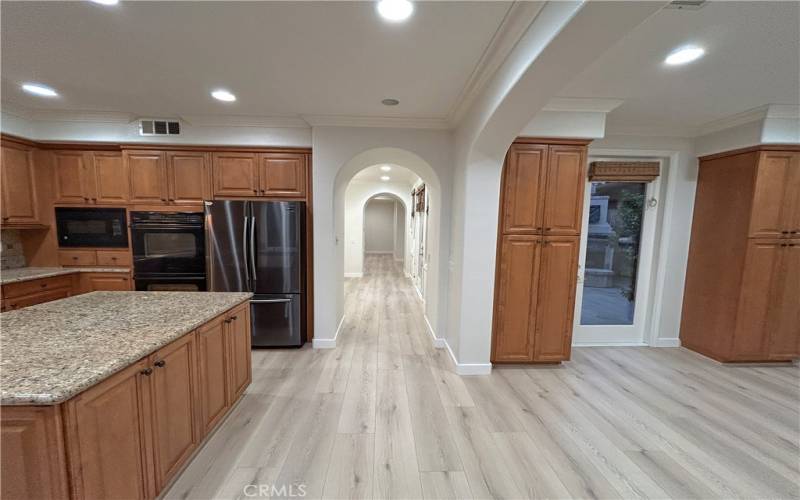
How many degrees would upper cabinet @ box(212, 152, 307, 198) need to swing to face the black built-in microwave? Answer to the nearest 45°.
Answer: approximately 135° to its right

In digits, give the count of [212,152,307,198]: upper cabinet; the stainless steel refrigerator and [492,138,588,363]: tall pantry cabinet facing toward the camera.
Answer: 3

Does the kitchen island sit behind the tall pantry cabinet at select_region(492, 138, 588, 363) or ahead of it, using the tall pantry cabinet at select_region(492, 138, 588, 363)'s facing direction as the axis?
ahead

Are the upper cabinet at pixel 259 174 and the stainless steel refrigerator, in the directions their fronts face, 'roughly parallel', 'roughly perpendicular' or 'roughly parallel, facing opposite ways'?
roughly parallel

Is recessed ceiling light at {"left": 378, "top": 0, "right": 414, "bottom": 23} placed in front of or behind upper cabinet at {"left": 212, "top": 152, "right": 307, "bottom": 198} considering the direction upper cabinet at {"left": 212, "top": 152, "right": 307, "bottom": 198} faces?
in front

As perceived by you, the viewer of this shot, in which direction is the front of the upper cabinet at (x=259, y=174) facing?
facing the viewer

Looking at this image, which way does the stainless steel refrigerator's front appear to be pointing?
toward the camera

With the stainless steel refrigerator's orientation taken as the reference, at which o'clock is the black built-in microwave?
The black built-in microwave is roughly at 4 o'clock from the stainless steel refrigerator.

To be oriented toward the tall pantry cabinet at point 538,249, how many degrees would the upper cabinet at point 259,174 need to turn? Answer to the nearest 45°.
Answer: approximately 45° to its left

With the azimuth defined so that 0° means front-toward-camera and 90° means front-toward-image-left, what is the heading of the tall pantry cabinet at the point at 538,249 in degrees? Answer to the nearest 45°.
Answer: approximately 0°

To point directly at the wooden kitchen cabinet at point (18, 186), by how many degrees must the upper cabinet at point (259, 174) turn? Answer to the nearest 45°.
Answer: approximately 90° to its right

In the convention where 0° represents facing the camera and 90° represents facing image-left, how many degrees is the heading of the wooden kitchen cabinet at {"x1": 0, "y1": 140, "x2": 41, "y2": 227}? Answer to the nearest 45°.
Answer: approximately 315°

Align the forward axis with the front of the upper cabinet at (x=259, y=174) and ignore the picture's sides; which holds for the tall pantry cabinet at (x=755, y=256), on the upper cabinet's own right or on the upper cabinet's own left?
on the upper cabinet's own left

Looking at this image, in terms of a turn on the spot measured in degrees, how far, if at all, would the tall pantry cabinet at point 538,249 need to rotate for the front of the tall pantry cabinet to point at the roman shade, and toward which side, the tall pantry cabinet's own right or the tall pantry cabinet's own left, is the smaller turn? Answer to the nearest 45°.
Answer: approximately 135° to the tall pantry cabinet's own left

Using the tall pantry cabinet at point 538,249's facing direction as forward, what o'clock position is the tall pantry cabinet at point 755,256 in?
the tall pantry cabinet at point 755,256 is roughly at 8 o'clock from the tall pantry cabinet at point 538,249.

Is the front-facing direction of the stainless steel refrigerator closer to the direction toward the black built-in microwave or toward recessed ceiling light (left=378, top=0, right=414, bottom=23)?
the recessed ceiling light
